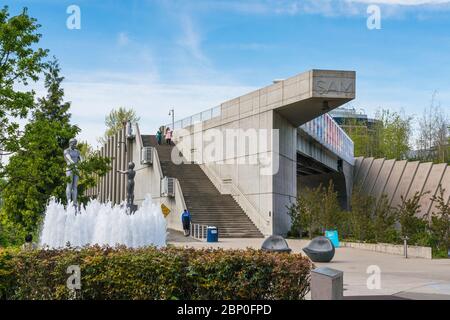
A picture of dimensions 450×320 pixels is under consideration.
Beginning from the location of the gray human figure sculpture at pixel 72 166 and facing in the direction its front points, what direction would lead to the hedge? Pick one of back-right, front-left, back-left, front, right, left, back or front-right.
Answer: front-right

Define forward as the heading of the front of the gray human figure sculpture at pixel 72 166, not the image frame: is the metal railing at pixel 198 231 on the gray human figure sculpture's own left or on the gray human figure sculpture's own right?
on the gray human figure sculpture's own left

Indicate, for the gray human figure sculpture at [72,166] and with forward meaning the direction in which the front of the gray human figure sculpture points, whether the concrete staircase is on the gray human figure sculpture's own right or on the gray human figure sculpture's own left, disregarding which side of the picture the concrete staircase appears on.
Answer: on the gray human figure sculpture's own left

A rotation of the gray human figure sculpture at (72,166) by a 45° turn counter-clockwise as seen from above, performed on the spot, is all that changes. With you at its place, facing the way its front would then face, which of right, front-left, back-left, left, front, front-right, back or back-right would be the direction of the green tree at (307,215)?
front-left

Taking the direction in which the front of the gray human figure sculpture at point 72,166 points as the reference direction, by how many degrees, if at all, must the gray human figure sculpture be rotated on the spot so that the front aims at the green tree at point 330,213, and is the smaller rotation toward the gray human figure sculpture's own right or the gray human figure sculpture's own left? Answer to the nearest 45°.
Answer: approximately 90° to the gray human figure sculpture's own left

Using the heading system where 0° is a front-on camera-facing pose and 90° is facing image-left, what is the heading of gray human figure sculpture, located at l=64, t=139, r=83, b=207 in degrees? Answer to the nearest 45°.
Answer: approximately 315°

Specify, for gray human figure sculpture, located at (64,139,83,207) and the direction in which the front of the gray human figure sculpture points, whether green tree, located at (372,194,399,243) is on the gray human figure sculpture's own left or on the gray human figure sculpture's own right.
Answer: on the gray human figure sculpture's own left

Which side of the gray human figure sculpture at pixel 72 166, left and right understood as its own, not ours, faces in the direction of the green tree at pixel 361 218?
left
